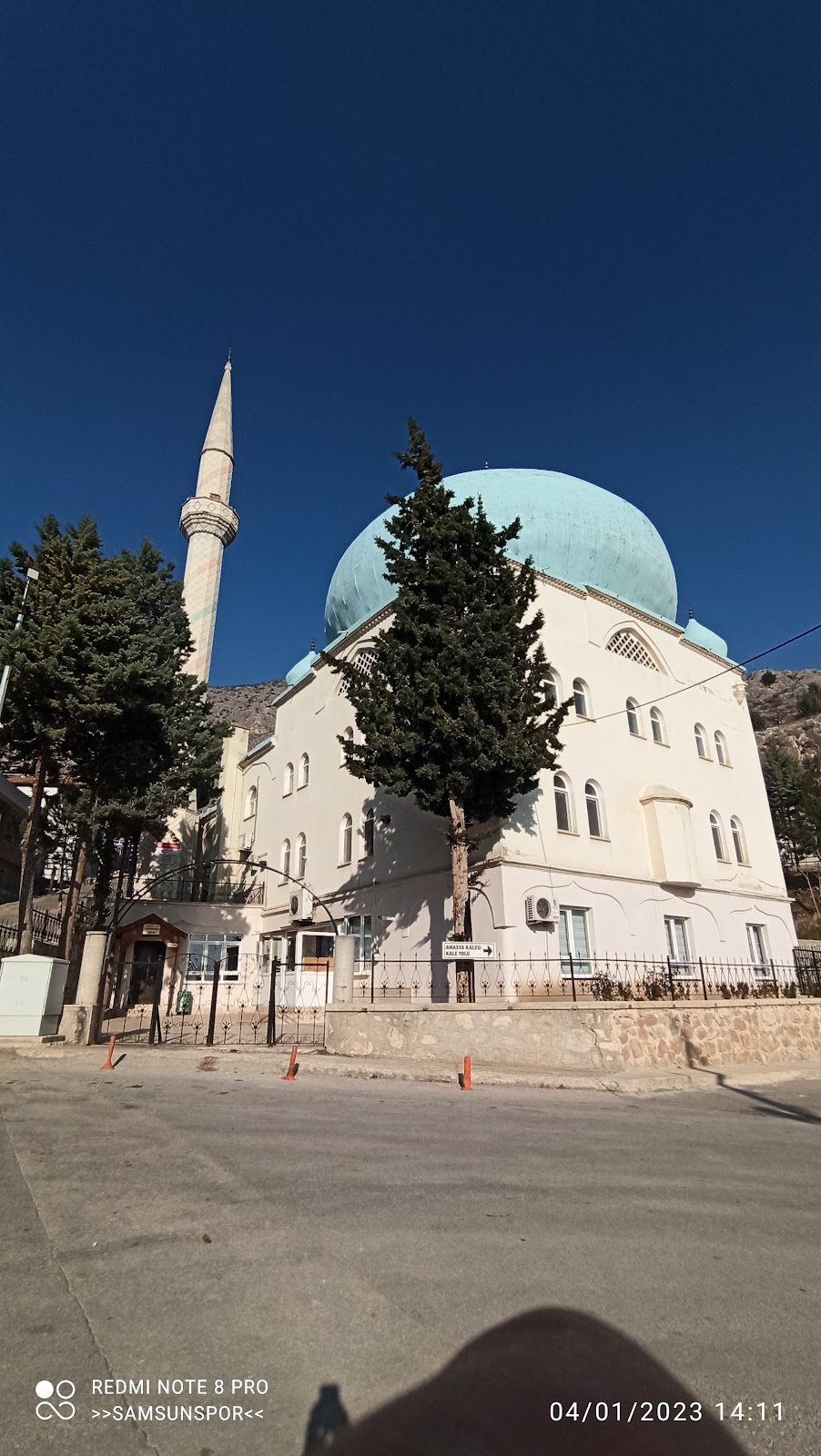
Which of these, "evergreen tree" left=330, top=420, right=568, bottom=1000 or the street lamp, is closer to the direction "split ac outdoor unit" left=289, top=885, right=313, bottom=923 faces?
the street lamp

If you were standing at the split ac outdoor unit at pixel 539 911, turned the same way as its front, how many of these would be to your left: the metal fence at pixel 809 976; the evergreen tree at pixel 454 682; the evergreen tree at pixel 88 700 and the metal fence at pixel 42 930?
1

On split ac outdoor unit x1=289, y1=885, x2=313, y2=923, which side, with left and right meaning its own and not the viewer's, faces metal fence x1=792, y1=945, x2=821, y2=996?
left

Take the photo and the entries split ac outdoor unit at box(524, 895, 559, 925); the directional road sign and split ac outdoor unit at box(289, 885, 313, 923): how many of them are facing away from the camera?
0

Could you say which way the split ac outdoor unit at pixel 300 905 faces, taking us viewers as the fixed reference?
facing the viewer and to the left of the viewer

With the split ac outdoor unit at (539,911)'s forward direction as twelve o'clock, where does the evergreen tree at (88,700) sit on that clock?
The evergreen tree is roughly at 4 o'clock from the split ac outdoor unit.

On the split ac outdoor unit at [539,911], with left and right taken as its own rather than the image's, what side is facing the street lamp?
right

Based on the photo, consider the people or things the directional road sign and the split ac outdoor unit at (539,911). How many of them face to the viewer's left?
0

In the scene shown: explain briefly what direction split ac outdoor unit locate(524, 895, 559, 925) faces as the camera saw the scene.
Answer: facing the viewer and to the right of the viewer

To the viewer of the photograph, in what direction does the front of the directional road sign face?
facing the viewer

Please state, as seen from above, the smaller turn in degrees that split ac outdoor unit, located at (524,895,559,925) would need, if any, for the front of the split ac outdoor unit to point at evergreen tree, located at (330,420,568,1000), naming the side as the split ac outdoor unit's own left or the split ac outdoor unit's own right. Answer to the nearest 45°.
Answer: approximately 45° to the split ac outdoor unit's own right

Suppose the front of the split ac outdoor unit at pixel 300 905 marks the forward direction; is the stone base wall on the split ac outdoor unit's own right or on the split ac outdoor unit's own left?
on the split ac outdoor unit's own left

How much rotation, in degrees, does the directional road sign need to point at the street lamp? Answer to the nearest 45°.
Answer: approximately 90° to its right
